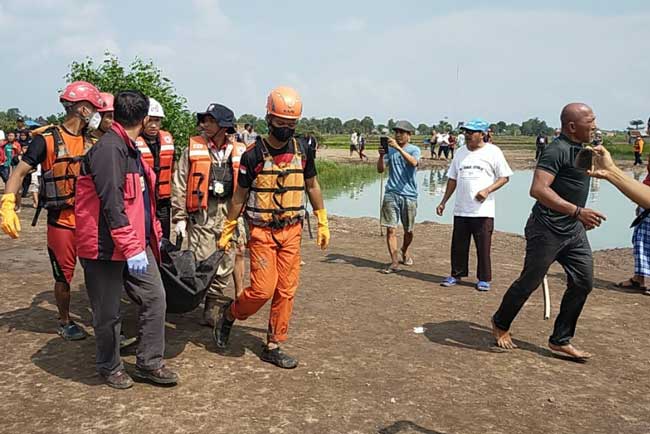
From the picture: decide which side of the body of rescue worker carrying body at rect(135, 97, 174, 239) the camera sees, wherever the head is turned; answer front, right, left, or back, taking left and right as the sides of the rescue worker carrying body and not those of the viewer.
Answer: front

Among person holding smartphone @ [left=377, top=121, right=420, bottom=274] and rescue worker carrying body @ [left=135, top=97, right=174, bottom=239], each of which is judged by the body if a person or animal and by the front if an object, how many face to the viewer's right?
0

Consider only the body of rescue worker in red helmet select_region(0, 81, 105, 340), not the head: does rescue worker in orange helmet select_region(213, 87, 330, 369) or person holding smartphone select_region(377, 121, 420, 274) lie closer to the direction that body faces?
the rescue worker in orange helmet

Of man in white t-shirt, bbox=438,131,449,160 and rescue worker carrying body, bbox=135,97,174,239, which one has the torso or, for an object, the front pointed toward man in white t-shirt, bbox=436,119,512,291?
man in white t-shirt, bbox=438,131,449,160

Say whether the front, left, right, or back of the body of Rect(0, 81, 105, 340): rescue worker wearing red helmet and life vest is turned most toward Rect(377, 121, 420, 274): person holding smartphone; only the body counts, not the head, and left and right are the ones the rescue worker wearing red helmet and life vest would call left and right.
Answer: left

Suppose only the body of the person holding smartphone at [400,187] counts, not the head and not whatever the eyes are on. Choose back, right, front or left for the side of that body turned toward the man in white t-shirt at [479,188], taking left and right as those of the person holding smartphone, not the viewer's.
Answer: left

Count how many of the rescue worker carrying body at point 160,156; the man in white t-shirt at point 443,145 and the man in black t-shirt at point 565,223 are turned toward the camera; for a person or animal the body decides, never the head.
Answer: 2

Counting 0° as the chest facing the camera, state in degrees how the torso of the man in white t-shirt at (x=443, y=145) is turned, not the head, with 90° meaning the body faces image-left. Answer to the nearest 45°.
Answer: approximately 0°

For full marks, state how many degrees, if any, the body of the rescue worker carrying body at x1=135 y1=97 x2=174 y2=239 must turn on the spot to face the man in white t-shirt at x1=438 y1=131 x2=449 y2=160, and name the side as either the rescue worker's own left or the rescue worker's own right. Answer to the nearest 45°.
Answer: approximately 135° to the rescue worker's own left
